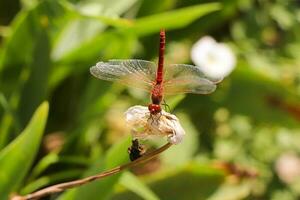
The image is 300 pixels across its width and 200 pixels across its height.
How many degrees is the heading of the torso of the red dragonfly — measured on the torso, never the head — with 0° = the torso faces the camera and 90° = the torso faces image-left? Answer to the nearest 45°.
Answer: approximately 0°

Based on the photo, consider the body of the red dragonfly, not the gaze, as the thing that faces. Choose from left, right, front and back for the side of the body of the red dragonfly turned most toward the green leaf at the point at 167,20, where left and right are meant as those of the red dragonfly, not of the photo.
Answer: back

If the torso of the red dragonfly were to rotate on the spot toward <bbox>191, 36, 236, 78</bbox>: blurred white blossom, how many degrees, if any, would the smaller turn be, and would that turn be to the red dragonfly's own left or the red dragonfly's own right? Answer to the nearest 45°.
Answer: approximately 180°

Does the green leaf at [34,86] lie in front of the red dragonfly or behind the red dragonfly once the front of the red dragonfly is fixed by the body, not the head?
behind
